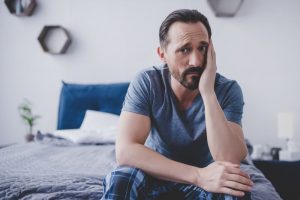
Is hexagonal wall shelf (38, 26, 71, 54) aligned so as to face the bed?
yes

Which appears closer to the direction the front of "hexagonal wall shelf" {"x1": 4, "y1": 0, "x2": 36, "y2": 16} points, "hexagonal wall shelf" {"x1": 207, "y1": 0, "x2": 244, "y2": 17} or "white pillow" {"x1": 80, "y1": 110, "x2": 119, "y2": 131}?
the white pillow

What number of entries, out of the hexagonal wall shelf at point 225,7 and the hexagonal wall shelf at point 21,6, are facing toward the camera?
2

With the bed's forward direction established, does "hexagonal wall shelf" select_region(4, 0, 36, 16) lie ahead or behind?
behind

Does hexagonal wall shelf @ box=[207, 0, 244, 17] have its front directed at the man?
yes

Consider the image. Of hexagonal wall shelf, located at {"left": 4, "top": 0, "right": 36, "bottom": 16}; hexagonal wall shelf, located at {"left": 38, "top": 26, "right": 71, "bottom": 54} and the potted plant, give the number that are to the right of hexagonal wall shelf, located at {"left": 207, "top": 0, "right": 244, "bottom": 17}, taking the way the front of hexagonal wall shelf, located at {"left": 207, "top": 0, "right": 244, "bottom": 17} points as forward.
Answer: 3

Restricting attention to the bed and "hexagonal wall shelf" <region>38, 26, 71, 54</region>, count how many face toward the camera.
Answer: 2
